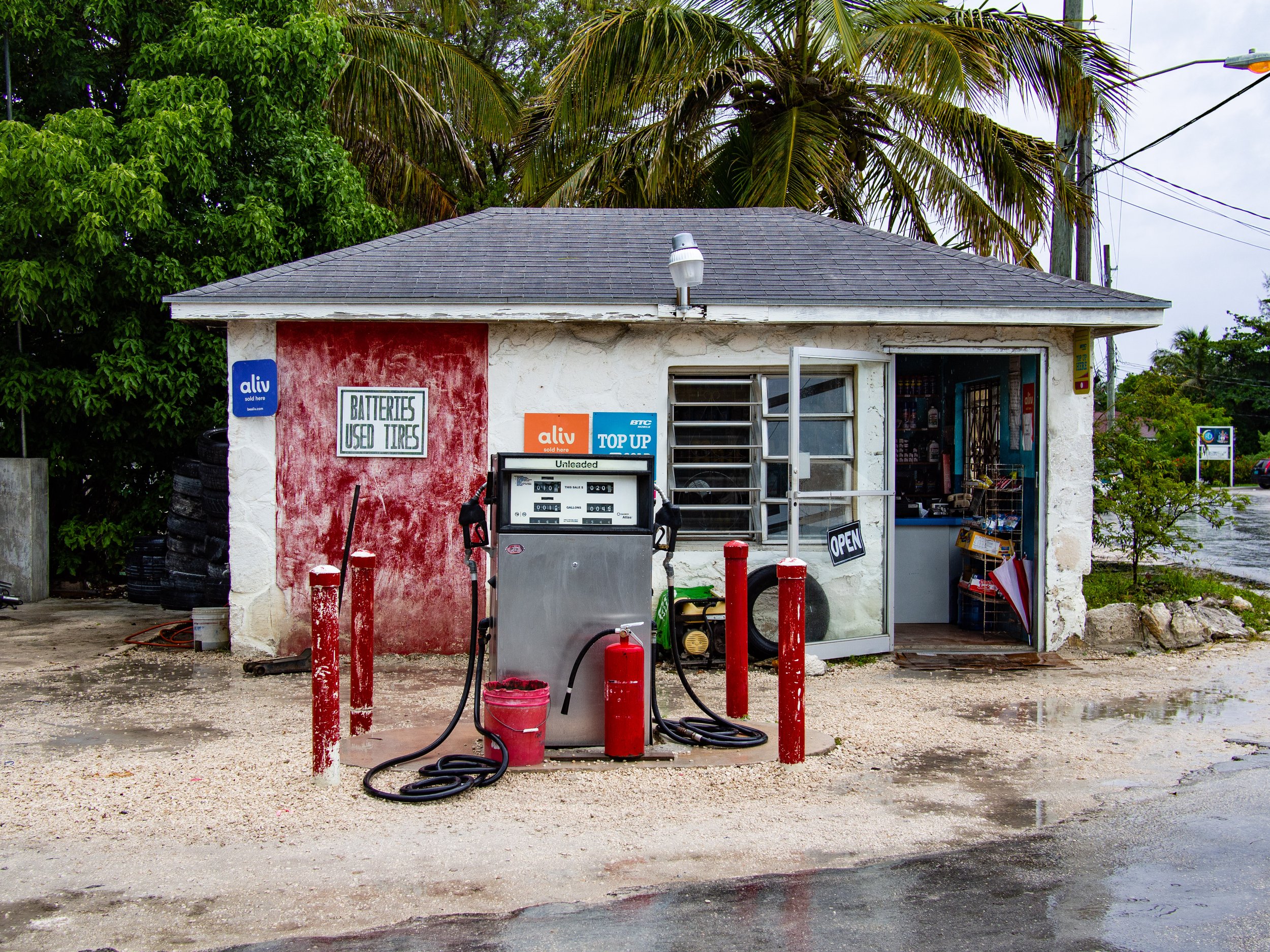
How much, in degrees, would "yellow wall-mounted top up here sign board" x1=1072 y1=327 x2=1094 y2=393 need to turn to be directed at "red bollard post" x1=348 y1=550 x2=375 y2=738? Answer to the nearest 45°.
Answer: approximately 90° to its right

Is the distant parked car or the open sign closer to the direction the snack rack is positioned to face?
the open sign

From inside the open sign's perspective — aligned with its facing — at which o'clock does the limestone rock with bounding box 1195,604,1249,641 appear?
The limestone rock is roughly at 8 o'clock from the open sign.

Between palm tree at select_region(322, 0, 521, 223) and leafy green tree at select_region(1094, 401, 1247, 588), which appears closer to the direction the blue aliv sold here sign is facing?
the leafy green tree

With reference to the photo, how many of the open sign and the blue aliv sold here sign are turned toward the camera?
2

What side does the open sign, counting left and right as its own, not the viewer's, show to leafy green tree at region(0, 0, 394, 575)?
right
